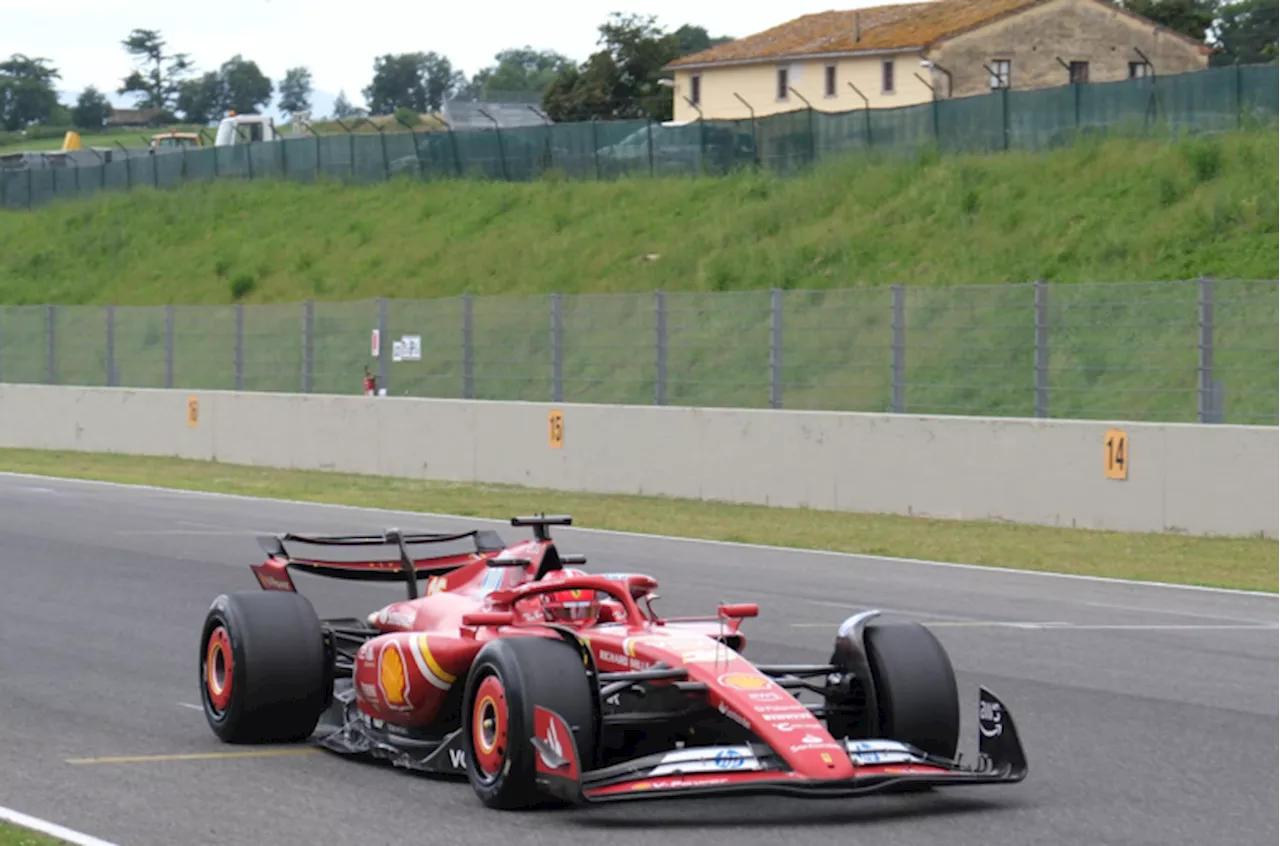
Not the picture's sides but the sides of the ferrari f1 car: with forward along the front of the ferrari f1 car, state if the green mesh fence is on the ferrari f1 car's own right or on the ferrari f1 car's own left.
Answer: on the ferrari f1 car's own left

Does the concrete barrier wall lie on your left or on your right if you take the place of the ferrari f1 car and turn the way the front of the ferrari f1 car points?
on your left

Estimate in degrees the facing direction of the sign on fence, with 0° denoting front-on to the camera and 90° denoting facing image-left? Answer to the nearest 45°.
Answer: approximately 0°

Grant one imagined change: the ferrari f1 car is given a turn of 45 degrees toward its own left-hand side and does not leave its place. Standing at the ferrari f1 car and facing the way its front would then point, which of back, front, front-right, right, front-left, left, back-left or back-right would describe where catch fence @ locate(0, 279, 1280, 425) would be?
left

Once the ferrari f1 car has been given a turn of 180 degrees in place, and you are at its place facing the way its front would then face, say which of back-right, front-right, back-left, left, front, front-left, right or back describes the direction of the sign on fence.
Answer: front-right
